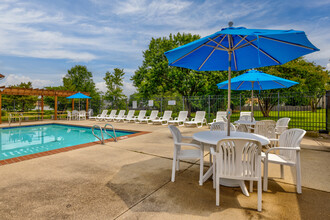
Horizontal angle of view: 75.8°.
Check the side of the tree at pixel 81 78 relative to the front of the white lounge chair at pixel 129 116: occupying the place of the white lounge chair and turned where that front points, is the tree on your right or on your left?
on your right

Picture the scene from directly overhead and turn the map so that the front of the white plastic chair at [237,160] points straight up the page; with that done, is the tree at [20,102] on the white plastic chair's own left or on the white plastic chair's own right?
on the white plastic chair's own left

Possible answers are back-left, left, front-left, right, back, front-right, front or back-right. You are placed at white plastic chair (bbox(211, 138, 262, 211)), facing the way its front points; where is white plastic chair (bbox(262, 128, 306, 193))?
front-right

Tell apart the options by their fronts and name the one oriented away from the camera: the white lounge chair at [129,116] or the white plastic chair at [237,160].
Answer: the white plastic chair

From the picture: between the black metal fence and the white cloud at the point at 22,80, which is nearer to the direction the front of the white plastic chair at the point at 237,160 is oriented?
the black metal fence

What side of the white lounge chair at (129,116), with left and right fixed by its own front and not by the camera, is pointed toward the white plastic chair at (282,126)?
left

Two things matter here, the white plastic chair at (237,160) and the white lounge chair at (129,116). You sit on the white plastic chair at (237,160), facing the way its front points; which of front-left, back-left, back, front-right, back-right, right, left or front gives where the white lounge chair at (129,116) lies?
front-left

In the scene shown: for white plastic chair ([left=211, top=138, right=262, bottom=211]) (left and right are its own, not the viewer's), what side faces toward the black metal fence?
front

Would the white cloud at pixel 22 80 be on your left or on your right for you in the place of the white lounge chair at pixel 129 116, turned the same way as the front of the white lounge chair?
on your right

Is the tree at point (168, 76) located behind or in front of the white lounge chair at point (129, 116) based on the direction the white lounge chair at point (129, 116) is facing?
behind

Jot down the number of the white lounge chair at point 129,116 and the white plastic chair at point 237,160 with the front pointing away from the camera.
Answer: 1

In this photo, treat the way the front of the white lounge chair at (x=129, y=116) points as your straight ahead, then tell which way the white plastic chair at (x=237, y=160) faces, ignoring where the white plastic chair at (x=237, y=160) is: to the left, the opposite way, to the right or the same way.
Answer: the opposite way

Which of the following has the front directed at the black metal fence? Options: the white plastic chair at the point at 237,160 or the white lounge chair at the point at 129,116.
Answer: the white plastic chair

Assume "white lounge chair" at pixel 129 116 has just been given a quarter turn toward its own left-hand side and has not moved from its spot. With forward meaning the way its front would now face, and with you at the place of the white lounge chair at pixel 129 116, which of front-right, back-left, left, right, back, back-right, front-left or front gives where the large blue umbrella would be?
front-right

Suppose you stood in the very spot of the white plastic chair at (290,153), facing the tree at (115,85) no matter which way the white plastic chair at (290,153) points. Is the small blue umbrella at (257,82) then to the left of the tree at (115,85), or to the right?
right

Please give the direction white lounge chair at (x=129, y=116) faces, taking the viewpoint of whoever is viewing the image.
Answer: facing the viewer and to the left of the viewer

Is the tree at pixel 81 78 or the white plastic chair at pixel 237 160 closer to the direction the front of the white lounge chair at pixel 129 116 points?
the white plastic chair

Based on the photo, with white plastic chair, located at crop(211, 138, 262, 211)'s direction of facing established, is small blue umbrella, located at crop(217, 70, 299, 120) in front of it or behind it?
in front

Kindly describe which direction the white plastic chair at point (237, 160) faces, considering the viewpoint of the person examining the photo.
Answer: facing away from the viewer
